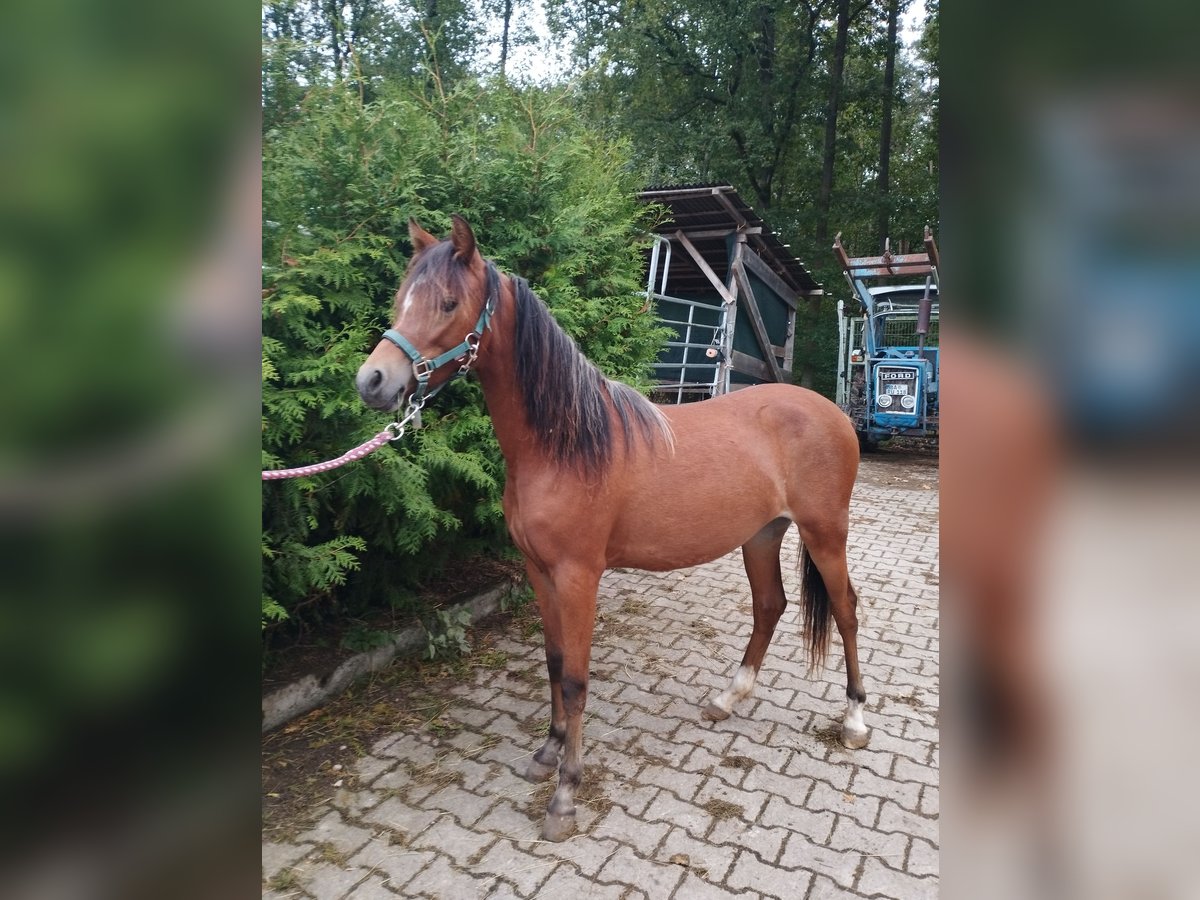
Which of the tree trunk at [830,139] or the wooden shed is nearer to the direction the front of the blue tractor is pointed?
the wooden shed

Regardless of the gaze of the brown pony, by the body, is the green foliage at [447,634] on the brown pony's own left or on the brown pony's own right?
on the brown pony's own right

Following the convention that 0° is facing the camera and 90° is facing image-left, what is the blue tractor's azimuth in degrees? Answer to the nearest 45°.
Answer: approximately 0°

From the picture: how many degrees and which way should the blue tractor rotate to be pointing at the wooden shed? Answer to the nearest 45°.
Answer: approximately 45° to its right

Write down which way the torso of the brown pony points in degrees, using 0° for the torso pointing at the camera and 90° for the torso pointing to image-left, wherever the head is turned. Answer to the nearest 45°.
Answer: approximately 45°

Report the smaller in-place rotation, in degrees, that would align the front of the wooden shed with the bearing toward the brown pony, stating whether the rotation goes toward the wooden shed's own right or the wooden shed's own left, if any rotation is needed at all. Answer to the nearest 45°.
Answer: approximately 45° to the wooden shed's own left

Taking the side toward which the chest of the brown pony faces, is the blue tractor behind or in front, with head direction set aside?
behind

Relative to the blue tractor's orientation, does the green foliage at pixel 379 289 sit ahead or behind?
ahead

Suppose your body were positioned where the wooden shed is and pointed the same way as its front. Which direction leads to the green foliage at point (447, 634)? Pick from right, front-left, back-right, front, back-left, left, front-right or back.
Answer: front-left

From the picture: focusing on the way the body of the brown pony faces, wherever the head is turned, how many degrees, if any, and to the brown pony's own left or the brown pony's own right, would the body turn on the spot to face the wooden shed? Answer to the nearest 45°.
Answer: approximately 135° to the brown pony's own right

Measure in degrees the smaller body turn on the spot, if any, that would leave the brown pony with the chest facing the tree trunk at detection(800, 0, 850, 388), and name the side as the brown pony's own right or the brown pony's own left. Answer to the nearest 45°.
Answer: approximately 135° to the brown pony's own right

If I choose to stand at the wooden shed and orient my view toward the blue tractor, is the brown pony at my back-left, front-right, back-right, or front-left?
back-right

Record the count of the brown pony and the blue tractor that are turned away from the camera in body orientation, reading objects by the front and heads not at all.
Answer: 0
